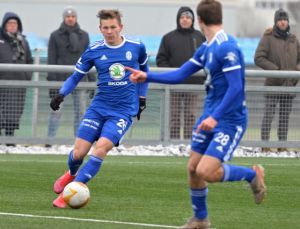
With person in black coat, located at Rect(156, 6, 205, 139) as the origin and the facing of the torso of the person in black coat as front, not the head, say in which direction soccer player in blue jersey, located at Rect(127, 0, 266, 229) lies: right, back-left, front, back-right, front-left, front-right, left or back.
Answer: front

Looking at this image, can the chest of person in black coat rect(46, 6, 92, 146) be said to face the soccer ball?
yes

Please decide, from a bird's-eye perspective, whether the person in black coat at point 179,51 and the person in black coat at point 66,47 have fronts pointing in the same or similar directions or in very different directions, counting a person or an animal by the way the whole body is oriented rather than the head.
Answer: same or similar directions

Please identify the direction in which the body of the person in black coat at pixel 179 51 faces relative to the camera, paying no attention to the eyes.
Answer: toward the camera

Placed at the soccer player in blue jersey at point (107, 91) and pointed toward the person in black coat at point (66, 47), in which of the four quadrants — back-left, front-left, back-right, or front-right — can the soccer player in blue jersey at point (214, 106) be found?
back-right

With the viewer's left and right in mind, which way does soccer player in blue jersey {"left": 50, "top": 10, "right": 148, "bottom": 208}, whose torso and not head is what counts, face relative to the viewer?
facing the viewer

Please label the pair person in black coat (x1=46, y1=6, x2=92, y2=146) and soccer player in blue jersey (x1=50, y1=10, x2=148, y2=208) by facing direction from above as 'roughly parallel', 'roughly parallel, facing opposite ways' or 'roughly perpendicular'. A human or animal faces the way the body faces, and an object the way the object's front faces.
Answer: roughly parallel

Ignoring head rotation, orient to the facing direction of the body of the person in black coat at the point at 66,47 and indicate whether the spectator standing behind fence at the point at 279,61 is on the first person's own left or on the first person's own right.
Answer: on the first person's own left

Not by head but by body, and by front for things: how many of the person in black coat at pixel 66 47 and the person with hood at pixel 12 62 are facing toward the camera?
2

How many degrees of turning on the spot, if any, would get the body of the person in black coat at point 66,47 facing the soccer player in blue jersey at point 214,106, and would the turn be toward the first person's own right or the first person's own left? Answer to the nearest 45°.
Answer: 0° — they already face them

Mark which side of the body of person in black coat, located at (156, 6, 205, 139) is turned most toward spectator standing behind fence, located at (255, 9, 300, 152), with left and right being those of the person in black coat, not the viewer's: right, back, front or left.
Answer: left

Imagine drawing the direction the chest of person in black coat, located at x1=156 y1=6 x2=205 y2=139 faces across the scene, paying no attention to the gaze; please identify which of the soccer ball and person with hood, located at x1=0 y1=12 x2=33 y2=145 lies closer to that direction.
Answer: the soccer ball

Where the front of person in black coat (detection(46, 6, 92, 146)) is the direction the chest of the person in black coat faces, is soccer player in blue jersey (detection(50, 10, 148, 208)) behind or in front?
in front

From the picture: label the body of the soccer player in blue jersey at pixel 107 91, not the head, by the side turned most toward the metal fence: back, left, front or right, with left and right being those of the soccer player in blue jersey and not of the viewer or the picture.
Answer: back
